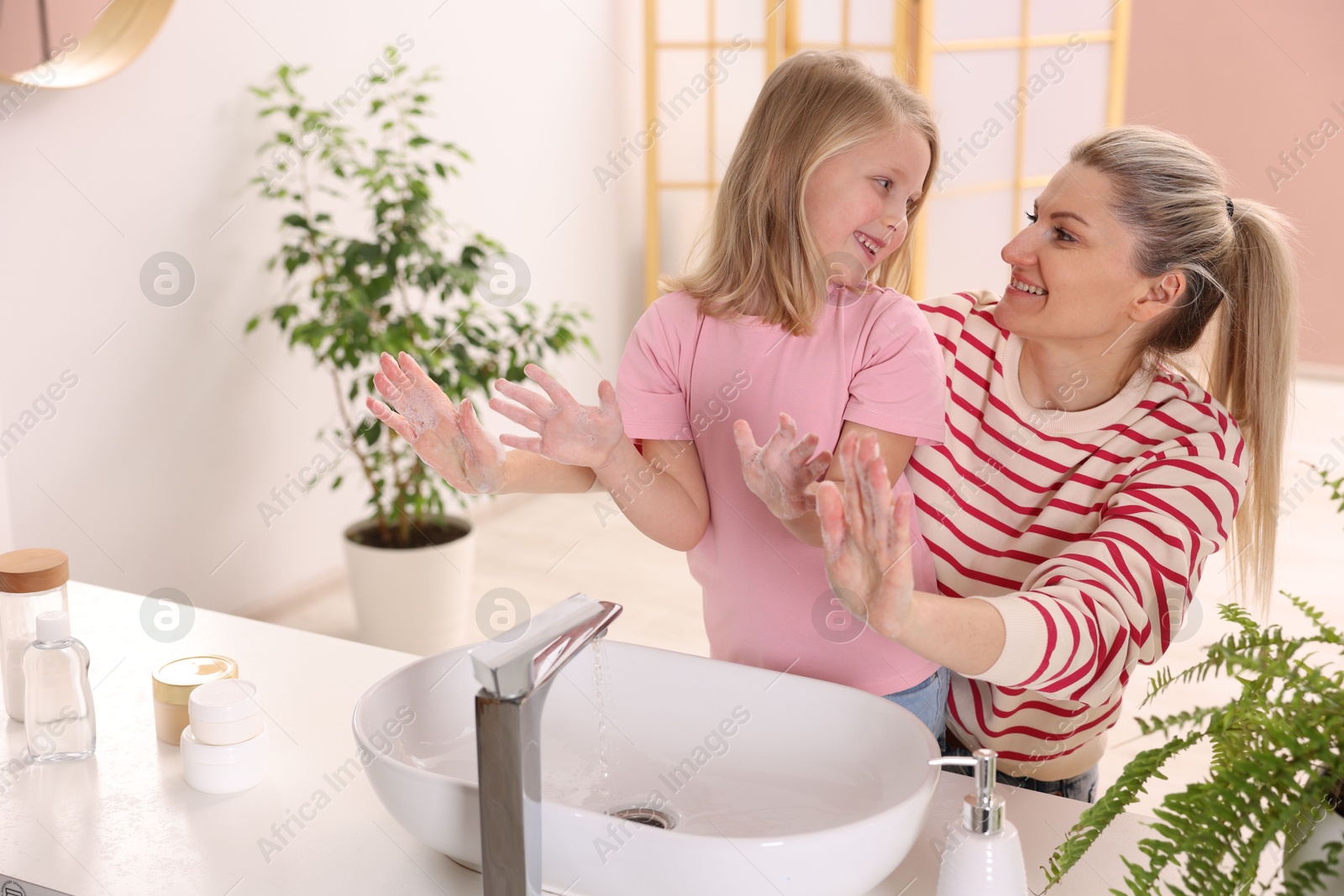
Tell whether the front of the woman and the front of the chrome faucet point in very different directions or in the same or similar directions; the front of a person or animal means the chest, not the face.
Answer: very different directions

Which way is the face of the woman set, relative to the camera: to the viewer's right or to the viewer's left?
to the viewer's left

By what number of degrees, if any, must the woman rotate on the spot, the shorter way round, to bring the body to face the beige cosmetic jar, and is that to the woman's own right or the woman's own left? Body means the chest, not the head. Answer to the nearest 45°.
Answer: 0° — they already face it

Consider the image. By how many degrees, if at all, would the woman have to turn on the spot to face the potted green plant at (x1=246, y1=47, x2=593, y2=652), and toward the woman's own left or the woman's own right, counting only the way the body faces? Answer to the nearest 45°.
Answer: approximately 90° to the woman's own right

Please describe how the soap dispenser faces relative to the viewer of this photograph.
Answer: facing to the left of the viewer

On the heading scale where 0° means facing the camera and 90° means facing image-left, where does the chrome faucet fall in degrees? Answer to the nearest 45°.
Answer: approximately 225°

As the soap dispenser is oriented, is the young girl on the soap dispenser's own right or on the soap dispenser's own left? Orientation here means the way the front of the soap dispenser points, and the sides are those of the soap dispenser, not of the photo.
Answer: on the soap dispenser's own right

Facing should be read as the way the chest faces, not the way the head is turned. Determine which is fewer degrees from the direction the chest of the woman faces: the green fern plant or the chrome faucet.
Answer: the chrome faucet

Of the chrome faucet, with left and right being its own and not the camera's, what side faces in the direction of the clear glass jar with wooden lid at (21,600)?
left
